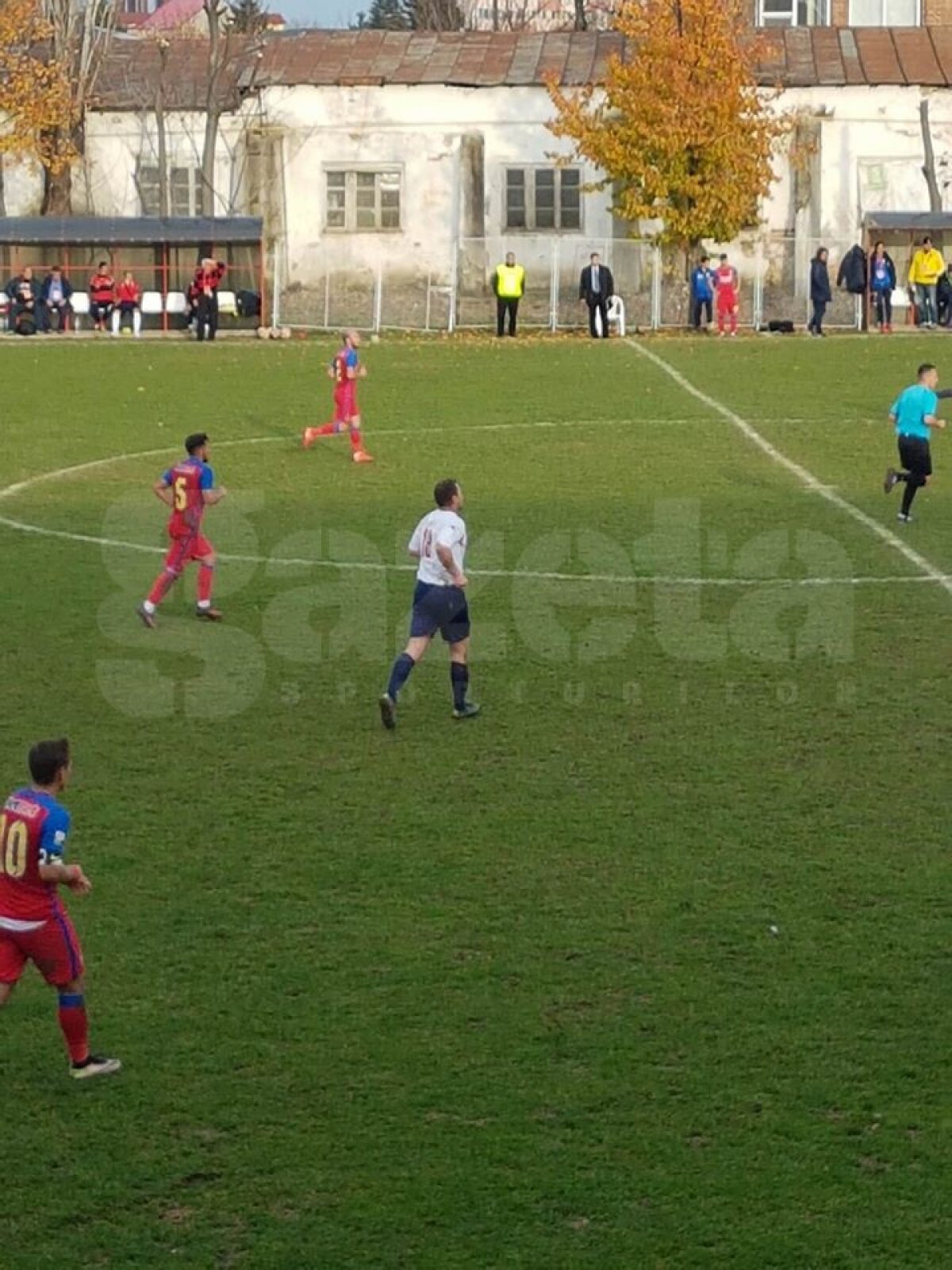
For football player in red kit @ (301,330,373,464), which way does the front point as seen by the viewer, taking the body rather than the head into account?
to the viewer's right

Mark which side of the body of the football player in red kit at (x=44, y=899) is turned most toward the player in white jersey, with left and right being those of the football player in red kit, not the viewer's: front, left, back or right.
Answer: front

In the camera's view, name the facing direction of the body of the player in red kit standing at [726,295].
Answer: toward the camera

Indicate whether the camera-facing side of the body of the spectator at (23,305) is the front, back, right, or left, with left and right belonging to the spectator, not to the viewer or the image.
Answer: front

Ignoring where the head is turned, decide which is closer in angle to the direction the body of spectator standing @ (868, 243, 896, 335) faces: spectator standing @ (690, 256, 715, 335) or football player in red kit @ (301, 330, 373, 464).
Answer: the football player in red kit

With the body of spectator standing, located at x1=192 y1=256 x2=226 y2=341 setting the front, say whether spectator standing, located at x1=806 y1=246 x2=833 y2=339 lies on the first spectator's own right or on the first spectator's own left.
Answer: on the first spectator's own left

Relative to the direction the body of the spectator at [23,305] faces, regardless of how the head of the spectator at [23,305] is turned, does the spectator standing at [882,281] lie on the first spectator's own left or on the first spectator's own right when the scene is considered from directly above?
on the first spectator's own left

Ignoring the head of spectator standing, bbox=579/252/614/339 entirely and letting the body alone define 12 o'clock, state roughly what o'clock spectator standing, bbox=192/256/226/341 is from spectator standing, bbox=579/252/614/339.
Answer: spectator standing, bbox=192/256/226/341 is roughly at 3 o'clock from spectator standing, bbox=579/252/614/339.

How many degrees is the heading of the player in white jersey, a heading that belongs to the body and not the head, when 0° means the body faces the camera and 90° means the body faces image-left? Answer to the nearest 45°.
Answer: approximately 225°

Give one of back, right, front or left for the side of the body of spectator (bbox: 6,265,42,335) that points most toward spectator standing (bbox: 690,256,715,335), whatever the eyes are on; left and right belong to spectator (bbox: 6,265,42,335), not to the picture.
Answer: left
